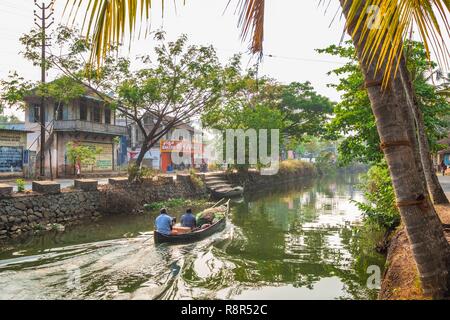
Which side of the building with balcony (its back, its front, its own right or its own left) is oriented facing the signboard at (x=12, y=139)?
right

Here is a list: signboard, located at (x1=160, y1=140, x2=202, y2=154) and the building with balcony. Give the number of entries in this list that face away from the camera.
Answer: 0

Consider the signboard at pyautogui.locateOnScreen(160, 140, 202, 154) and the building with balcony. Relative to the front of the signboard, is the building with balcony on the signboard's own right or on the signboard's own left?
on the signboard's own right

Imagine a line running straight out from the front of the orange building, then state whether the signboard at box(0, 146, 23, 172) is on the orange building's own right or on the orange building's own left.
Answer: on the orange building's own right

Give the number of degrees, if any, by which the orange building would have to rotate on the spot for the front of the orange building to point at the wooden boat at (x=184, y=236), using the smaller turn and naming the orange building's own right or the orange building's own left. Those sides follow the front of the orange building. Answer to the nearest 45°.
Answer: approximately 45° to the orange building's own right

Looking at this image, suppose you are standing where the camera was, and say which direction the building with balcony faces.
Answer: facing the viewer and to the right of the viewer

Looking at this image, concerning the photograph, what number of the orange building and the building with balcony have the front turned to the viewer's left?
0

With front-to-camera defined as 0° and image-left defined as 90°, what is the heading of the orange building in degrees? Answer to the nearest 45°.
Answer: approximately 315°

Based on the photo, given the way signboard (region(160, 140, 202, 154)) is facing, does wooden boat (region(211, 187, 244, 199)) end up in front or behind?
in front

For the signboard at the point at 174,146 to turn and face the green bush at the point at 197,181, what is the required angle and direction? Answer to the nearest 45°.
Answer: approximately 45° to its right

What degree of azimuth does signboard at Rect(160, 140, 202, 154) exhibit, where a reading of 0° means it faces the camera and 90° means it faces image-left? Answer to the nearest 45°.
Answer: approximately 315°

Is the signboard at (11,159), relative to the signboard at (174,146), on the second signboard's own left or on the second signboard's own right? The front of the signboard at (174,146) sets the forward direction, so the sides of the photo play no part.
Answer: on the second signboard's own right

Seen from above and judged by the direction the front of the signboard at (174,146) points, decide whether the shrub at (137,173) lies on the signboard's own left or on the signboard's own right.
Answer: on the signboard's own right
